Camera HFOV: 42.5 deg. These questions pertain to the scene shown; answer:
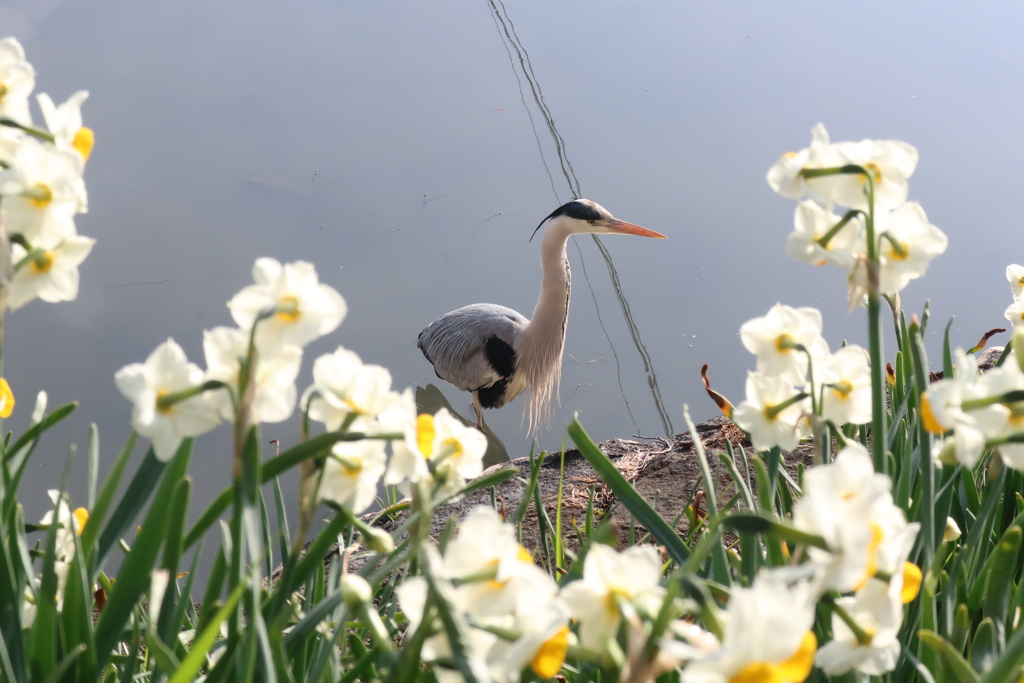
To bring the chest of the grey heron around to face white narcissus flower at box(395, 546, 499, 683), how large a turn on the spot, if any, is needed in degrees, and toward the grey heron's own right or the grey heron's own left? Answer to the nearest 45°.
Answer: approximately 90° to the grey heron's own right

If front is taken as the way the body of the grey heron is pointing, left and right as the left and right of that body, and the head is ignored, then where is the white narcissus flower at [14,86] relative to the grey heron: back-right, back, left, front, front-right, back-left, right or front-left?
right

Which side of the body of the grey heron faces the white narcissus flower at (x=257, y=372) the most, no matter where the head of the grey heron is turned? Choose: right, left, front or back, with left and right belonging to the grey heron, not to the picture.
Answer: right

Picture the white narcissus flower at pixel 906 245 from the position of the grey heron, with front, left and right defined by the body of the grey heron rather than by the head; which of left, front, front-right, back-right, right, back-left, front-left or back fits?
right

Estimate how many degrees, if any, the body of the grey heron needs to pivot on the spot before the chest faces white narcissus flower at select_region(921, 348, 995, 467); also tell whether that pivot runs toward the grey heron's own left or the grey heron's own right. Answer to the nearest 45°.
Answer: approximately 90° to the grey heron's own right

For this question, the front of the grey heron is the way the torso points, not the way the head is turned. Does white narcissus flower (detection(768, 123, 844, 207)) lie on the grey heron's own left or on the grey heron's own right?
on the grey heron's own right

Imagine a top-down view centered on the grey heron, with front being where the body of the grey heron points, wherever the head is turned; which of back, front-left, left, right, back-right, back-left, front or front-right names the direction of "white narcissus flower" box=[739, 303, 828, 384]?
right

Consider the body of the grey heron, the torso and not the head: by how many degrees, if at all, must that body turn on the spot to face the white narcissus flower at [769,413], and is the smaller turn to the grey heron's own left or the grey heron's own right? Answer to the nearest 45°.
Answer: approximately 90° to the grey heron's own right

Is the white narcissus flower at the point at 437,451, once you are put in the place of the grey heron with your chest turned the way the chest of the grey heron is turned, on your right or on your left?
on your right

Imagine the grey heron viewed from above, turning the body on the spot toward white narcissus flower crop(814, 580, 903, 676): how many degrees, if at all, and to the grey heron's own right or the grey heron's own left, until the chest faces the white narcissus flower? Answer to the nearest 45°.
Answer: approximately 90° to the grey heron's own right

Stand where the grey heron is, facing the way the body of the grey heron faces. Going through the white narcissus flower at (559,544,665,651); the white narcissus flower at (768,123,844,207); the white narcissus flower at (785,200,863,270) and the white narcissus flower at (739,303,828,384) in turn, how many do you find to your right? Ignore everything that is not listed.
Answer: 4

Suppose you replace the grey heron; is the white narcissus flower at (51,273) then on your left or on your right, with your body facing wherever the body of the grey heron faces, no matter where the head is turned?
on your right

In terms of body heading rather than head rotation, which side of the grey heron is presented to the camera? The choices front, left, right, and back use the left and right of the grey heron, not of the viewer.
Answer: right

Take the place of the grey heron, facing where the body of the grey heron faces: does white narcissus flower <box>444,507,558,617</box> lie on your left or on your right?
on your right

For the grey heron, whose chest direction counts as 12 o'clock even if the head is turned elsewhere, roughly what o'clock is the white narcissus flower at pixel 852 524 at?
The white narcissus flower is roughly at 3 o'clock from the grey heron.

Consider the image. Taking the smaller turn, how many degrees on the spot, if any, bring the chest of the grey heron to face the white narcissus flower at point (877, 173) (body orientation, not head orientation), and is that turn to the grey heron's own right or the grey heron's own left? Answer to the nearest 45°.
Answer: approximately 90° to the grey heron's own right
